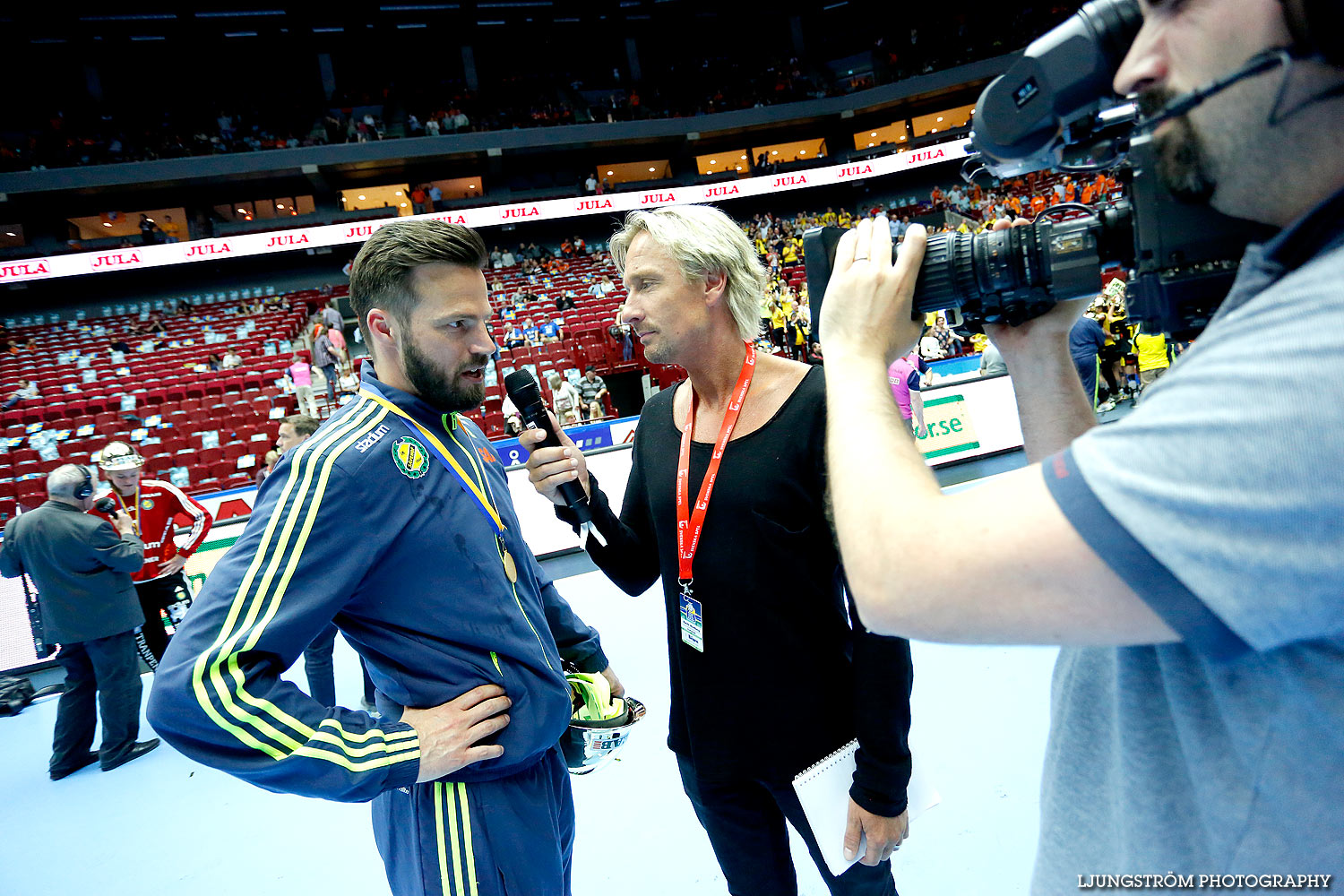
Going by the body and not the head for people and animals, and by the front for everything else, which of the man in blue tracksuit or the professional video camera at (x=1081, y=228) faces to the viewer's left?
the professional video camera

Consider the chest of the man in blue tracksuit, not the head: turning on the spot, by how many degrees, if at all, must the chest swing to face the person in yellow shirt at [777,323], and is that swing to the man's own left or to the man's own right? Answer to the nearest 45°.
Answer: approximately 90° to the man's own left

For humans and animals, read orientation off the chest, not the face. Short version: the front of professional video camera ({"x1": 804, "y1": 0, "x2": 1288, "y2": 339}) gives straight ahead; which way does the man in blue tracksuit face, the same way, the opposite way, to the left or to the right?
the opposite way

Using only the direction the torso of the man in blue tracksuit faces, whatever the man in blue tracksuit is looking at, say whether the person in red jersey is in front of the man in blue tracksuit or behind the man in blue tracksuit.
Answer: behind

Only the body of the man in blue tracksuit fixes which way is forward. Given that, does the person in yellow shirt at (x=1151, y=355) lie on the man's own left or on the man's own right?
on the man's own left

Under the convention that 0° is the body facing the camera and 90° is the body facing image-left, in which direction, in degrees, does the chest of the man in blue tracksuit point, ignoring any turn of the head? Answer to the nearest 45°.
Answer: approximately 315°

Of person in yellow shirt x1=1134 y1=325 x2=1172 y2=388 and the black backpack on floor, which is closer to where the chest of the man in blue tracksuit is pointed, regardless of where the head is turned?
the person in yellow shirt

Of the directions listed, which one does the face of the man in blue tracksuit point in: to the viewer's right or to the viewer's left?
to the viewer's right

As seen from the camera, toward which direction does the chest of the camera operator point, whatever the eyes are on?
to the viewer's left

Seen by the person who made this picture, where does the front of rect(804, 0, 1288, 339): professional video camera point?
facing to the left of the viewer
